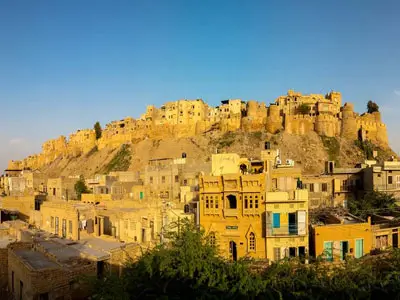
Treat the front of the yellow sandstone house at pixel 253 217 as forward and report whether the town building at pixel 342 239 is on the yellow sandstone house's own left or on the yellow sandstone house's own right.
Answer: on the yellow sandstone house's own left

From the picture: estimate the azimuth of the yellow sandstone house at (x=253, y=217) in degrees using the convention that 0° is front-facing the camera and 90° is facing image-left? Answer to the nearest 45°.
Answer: approximately 0°

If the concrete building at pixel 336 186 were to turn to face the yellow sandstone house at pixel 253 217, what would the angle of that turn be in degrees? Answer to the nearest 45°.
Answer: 0° — it already faces it

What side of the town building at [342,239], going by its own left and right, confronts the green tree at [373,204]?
back

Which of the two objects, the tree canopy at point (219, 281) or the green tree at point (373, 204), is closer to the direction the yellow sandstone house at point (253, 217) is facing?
the tree canopy

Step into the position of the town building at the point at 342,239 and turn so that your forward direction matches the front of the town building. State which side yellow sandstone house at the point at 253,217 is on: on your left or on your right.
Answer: on your right
